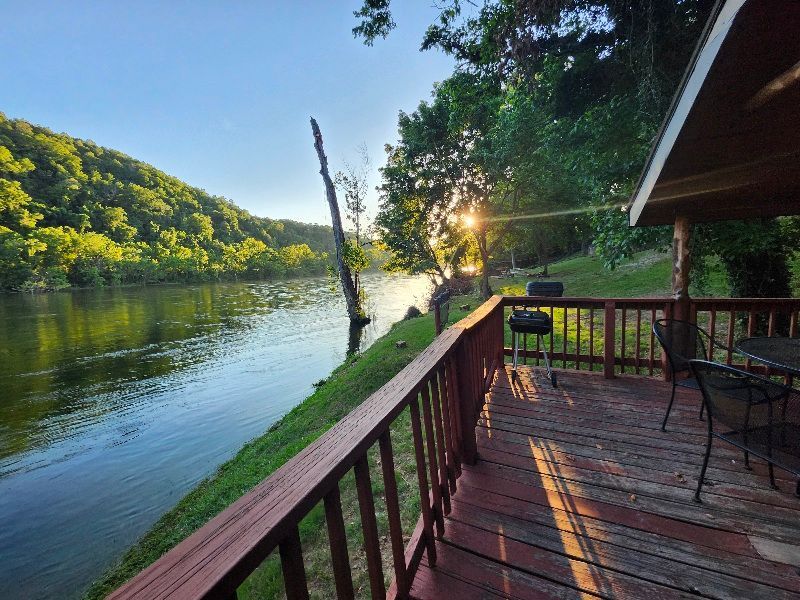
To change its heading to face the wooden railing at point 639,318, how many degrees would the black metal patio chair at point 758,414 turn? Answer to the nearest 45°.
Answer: approximately 90° to its left

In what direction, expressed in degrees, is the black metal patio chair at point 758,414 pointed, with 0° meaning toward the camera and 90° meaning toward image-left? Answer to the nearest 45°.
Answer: approximately 225°

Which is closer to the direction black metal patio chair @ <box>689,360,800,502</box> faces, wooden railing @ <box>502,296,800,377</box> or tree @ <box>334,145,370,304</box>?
the wooden railing

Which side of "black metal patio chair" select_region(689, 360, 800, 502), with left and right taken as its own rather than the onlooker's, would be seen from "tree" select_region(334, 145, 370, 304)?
left
